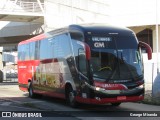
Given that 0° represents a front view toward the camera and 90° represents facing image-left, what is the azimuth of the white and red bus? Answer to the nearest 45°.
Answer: approximately 315°
